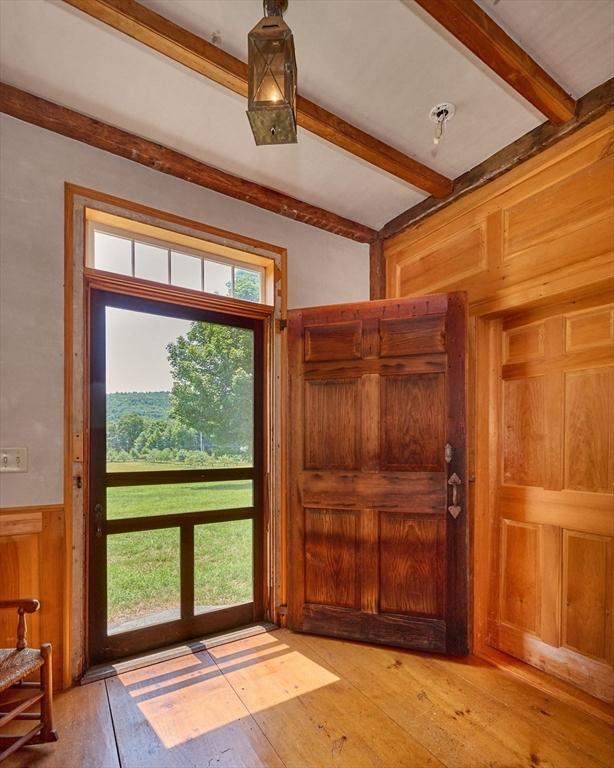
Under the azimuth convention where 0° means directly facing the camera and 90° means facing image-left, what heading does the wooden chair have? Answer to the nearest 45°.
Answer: approximately 315°

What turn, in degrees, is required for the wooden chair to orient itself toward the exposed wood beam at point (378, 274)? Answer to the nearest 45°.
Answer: approximately 45° to its left

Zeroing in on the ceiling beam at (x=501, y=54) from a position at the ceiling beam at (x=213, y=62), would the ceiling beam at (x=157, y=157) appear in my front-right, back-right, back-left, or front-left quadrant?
back-left

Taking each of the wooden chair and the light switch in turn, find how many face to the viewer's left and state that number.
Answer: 0

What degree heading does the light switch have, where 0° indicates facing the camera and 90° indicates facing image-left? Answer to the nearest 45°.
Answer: approximately 0°

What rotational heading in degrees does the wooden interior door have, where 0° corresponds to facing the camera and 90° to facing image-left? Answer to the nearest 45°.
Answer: approximately 45°

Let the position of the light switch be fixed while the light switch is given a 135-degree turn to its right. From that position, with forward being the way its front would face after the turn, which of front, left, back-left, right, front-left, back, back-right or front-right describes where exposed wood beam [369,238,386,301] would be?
back-right

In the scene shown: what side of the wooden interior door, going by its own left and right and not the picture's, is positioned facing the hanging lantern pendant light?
front

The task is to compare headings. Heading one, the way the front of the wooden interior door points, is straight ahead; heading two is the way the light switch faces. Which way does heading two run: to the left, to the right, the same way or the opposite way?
to the left
